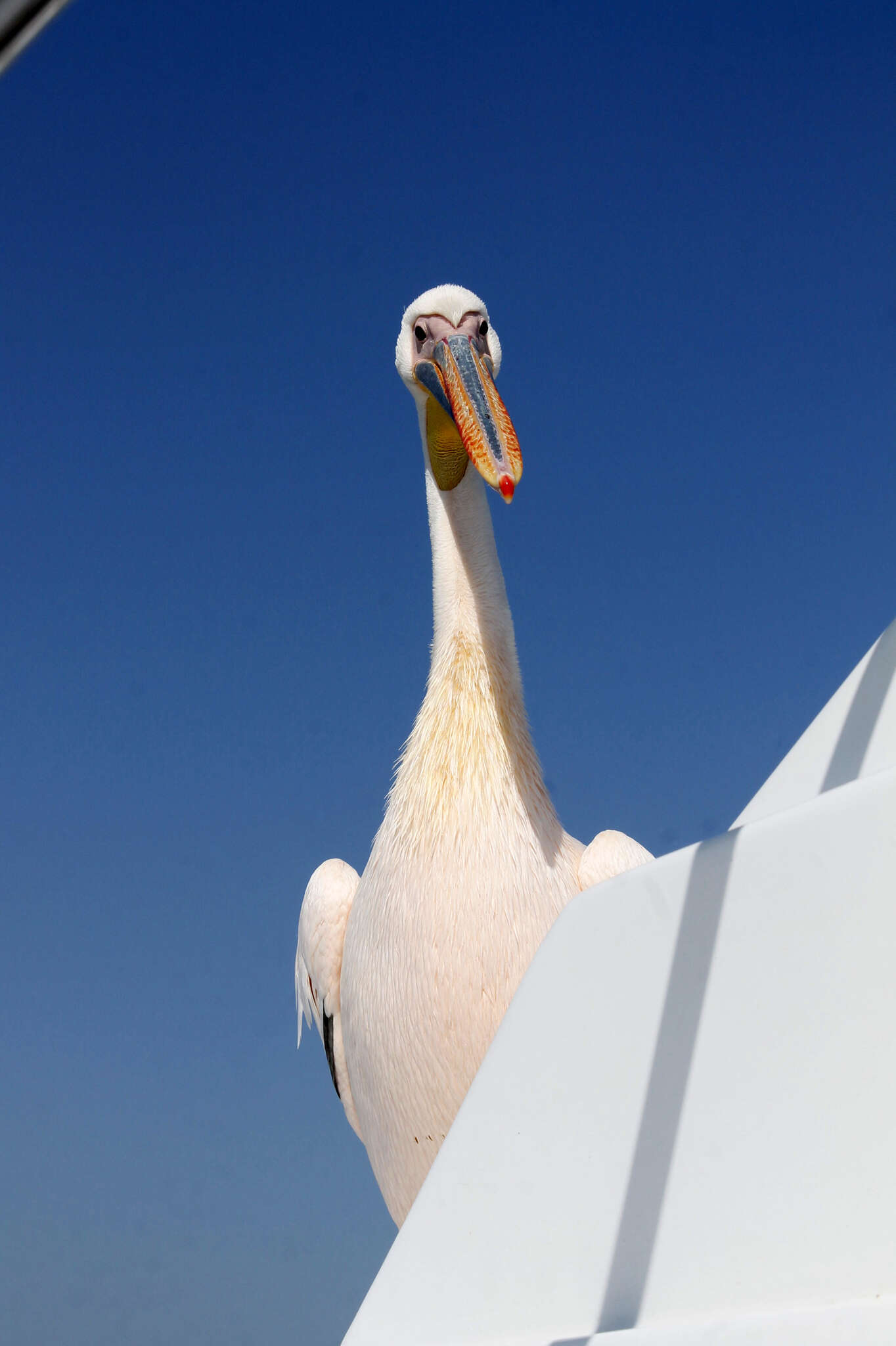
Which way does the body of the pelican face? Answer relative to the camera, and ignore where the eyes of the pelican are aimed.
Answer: toward the camera
